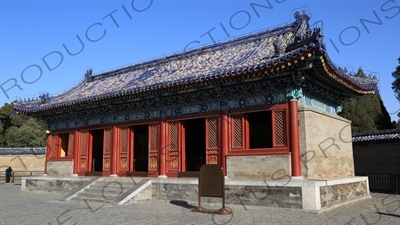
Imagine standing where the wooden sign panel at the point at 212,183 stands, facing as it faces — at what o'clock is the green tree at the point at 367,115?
The green tree is roughly at 7 o'clock from the wooden sign panel.

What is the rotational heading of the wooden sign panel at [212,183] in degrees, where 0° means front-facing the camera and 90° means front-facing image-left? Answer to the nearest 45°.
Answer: approximately 0°

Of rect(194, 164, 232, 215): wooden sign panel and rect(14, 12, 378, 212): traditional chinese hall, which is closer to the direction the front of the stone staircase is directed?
the wooden sign panel

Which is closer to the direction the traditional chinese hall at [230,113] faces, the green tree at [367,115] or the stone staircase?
the stone staircase

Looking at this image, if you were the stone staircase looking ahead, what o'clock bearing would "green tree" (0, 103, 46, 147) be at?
The green tree is roughly at 4 o'clock from the stone staircase.

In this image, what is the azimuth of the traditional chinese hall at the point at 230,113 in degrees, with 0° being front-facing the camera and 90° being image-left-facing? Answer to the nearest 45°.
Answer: approximately 45°

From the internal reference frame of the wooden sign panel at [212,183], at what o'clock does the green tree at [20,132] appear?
The green tree is roughly at 5 o'clock from the wooden sign panel.

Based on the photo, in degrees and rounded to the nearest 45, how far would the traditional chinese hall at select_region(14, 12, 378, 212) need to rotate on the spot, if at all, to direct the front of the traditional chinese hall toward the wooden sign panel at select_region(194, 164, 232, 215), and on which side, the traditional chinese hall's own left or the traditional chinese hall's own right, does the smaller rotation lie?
approximately 45° to the traditional chinese hall's own left

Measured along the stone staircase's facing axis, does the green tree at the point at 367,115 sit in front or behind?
behind

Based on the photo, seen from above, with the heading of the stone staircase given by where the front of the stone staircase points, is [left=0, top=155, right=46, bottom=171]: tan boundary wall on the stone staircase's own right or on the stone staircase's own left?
on the stone staircase's own right

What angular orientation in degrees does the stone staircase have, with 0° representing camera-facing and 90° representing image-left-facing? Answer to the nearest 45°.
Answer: approximately 45°
